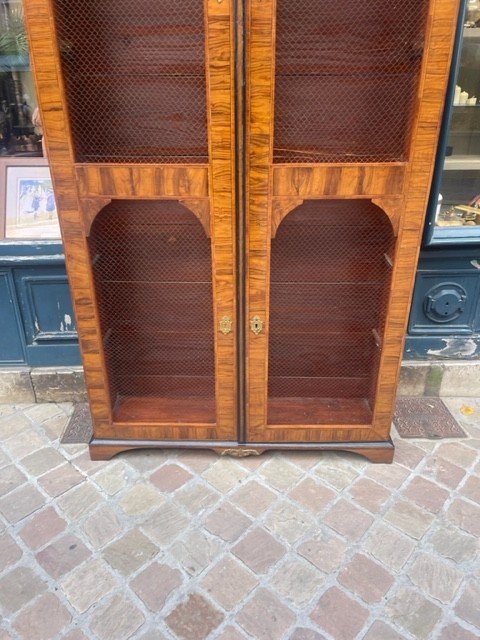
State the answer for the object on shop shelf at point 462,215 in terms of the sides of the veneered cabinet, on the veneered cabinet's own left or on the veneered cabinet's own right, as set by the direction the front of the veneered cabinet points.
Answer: on the veneered cabinet's own left

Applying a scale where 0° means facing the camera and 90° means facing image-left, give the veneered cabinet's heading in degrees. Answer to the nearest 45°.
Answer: approximately 0°

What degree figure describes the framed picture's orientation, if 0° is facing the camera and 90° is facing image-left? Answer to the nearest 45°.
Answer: approximately 0°

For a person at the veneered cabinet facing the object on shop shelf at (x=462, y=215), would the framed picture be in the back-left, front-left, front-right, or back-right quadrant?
back-left

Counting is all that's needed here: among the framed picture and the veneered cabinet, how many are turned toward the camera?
2

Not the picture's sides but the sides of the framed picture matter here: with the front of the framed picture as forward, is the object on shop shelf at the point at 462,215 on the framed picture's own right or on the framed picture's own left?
on the framed picture's own left

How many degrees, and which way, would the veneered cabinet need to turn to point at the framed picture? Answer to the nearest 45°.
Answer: approximately 135° to its right
